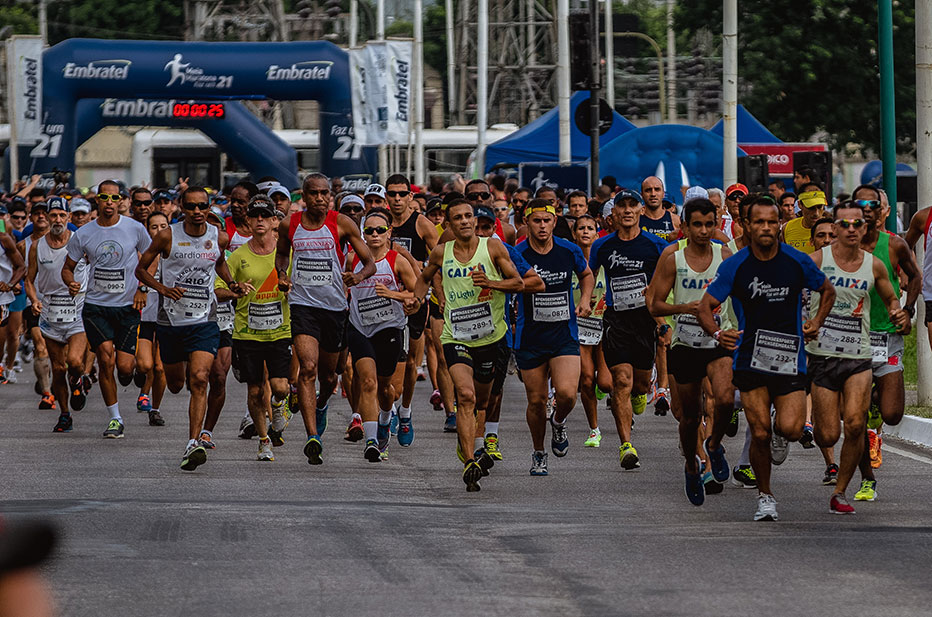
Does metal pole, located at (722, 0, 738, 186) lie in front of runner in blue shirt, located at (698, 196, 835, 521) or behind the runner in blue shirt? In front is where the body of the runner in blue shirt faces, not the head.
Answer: behind

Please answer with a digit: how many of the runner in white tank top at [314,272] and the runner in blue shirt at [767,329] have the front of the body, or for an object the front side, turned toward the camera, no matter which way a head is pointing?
2

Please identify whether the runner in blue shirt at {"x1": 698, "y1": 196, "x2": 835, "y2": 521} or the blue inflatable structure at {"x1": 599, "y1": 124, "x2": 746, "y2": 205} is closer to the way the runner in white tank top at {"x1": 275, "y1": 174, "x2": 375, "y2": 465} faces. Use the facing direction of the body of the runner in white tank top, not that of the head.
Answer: the runner in blue shirt

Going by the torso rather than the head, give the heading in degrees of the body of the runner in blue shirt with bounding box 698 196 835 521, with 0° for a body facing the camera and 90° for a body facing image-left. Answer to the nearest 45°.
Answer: approximately 0°

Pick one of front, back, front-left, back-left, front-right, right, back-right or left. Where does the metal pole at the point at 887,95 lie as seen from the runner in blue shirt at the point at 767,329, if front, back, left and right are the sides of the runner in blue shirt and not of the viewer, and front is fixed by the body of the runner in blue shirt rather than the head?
back

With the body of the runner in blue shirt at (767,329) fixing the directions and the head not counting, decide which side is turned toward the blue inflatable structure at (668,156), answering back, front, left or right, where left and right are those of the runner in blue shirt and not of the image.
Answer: back

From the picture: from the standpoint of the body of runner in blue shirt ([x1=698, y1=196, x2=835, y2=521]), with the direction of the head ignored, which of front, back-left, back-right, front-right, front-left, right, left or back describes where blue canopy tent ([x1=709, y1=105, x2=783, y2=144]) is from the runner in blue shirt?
back
